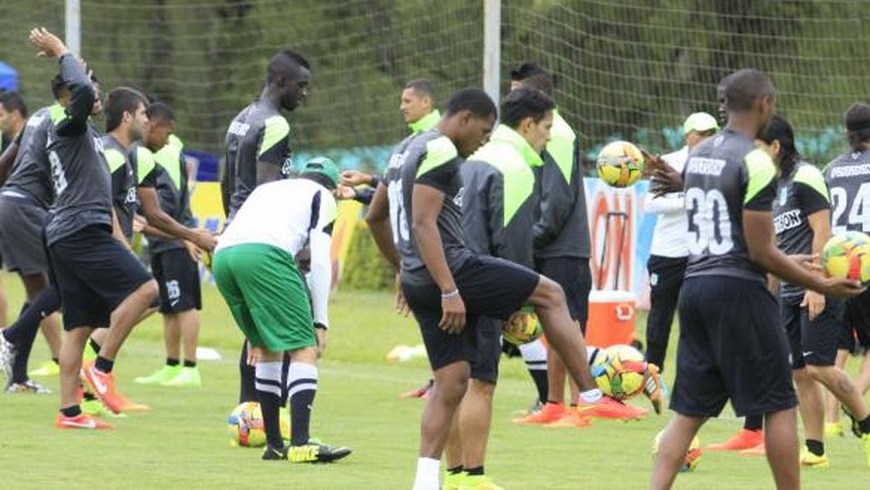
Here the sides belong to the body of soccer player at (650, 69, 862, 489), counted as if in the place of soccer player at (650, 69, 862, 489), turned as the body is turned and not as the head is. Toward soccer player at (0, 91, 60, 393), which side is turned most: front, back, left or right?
left

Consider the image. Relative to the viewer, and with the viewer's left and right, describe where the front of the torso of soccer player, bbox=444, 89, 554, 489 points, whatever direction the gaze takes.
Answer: facing to the right of the viewer

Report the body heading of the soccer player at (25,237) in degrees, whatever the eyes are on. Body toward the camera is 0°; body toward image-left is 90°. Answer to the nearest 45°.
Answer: approximately 270°
